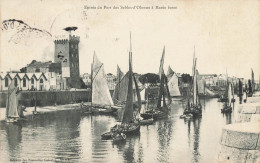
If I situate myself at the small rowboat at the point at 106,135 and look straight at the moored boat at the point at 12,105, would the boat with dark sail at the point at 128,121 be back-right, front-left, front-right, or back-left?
back-right

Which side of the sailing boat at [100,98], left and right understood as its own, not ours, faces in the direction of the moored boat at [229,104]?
back

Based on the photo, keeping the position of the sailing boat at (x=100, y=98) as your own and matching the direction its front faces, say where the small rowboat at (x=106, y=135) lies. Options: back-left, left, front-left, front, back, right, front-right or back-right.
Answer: left

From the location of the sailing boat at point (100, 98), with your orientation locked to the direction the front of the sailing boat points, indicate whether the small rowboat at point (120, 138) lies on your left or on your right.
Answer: on your left

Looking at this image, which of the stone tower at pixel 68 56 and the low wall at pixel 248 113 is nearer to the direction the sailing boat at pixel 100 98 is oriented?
the stone tower

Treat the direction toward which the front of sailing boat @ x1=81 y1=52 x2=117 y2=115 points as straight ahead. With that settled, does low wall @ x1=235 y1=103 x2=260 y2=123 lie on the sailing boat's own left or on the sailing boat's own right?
on the sailing boat's own left

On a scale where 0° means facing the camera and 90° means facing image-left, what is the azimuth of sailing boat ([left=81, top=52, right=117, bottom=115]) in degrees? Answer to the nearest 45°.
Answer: approximately 90°
